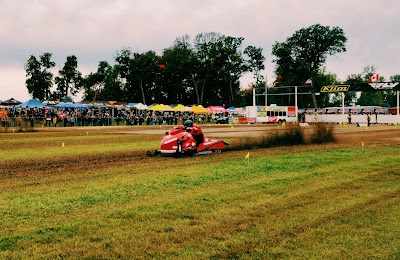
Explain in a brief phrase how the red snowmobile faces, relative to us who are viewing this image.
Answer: facing to the left of the viewer
